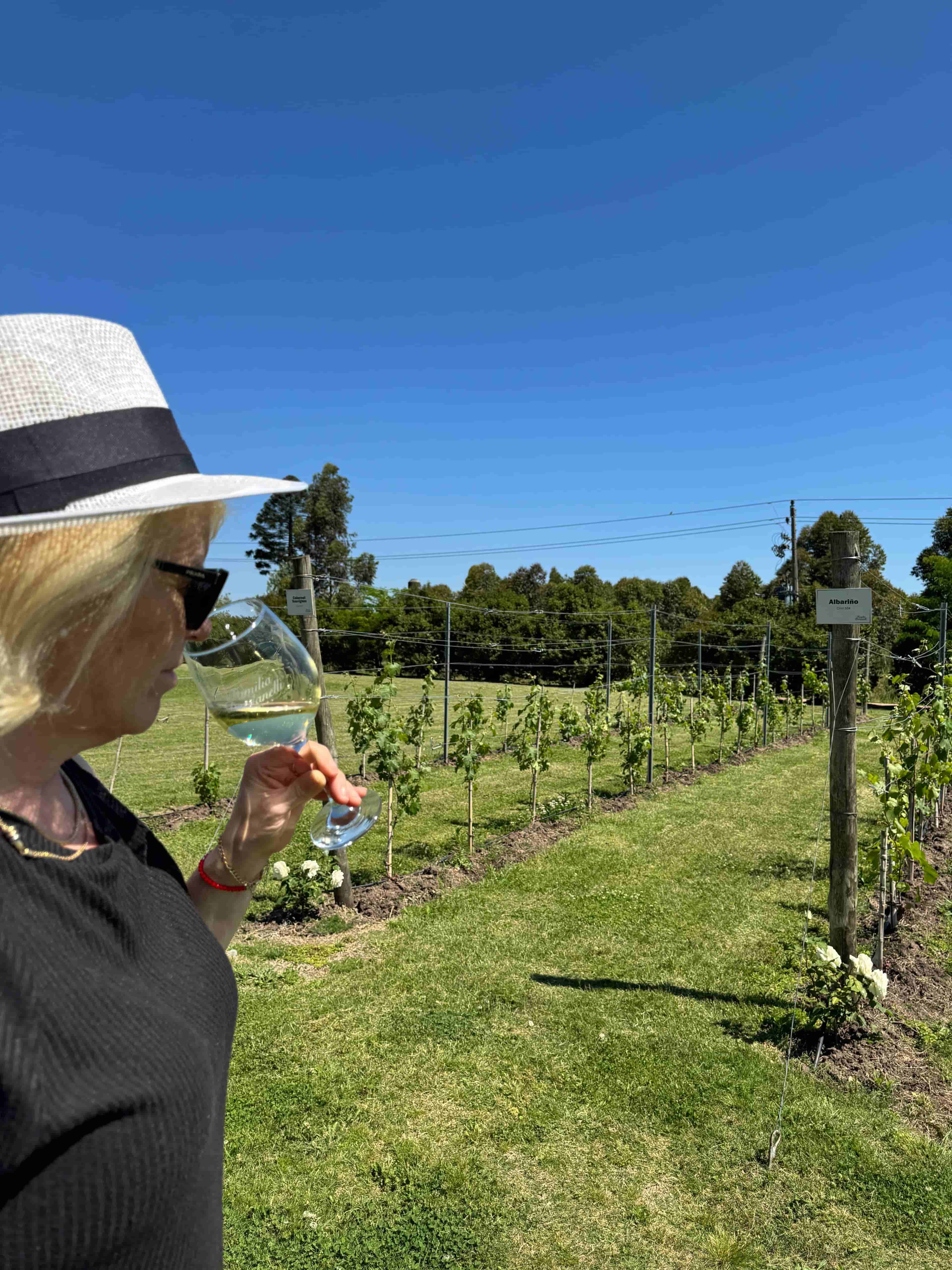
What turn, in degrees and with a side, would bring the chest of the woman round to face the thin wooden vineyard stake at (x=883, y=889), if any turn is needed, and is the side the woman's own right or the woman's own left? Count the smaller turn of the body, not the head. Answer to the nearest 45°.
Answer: approximately 90° to the woman's own left

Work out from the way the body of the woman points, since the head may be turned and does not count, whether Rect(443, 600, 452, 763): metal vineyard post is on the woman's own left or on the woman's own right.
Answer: on the woman's own left

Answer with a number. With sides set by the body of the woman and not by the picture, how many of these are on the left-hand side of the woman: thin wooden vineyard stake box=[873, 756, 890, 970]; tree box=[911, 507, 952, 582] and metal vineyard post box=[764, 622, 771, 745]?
3

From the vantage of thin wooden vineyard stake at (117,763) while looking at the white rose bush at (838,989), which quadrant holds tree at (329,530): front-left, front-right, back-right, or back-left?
back-left

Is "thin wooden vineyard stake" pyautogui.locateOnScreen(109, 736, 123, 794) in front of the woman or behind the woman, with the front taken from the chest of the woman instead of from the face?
behind

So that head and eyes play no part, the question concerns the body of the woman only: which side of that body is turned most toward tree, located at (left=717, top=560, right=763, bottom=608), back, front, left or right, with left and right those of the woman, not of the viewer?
left

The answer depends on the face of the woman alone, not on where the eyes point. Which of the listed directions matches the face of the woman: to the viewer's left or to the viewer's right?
to the viewer's right

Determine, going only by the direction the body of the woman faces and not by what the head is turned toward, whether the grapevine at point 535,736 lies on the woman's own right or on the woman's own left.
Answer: on the woman's own left

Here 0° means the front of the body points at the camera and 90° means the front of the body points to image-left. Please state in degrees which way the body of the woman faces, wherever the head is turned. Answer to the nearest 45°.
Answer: approximately 315°

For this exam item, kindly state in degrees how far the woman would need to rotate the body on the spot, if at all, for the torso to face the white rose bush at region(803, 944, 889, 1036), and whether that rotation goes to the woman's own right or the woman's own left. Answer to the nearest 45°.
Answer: approximately 90° to the woman's own left

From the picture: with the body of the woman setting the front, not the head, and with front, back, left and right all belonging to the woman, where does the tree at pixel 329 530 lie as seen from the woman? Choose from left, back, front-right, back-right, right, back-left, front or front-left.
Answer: back-left
